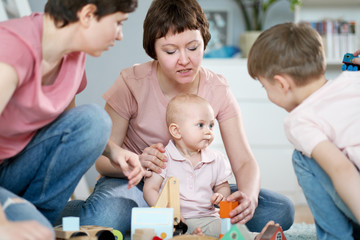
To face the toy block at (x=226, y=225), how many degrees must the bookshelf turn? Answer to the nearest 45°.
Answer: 0° — it already faces it

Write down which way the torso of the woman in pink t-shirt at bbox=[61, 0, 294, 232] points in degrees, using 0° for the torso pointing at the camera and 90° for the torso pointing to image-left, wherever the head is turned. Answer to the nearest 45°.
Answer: approximately 0°

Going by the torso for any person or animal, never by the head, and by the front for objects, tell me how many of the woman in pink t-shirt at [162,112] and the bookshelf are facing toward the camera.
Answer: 2

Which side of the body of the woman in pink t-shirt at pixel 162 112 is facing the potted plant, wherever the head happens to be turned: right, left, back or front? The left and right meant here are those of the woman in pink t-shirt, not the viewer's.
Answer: back

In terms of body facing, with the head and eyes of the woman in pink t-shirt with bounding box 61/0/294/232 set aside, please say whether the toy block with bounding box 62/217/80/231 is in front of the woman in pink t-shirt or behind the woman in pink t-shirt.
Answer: in front

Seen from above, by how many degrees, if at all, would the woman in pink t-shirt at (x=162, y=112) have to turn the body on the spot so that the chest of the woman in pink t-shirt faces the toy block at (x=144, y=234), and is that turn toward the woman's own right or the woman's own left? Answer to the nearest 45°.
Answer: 0° — they already face it

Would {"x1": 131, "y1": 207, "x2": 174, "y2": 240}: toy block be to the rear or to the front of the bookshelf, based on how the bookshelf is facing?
to the front

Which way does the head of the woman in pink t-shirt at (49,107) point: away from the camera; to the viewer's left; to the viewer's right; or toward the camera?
to the viewer's right

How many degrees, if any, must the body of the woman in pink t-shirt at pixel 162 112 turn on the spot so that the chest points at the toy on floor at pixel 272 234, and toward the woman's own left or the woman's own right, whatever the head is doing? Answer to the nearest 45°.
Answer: approximately 45° to the woman's own left

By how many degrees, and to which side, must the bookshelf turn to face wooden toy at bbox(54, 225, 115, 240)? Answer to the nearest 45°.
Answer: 0° — it already faces it

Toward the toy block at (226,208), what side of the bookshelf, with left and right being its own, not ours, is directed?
front

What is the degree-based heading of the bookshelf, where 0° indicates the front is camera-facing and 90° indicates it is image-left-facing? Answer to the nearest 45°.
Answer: approximately 0°
